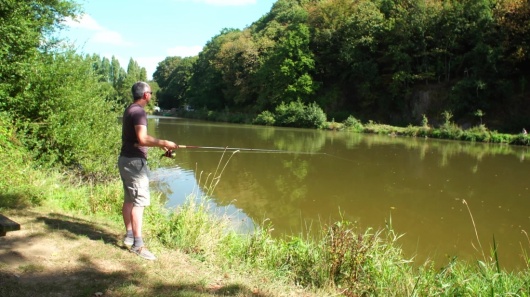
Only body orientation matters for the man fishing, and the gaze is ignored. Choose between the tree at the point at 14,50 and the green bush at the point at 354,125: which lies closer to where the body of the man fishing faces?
the green bush

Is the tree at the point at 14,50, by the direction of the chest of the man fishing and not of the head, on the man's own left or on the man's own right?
on the man's own left

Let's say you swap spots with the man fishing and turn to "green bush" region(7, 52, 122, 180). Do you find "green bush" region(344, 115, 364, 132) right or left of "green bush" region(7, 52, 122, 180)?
right

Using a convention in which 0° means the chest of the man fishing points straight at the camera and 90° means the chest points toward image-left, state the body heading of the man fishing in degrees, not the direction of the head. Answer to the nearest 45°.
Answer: approximately 270°

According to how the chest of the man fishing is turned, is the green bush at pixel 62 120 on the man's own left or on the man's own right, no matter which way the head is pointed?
on the man's own left

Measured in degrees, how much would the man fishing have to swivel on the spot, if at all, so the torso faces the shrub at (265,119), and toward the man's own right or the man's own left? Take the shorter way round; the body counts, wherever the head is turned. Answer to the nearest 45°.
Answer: approximately 90° to the man's own left

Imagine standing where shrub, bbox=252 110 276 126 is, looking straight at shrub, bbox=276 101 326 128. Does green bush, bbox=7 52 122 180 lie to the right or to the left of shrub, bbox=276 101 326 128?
right

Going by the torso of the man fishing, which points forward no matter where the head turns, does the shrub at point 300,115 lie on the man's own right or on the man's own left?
on the man's own left

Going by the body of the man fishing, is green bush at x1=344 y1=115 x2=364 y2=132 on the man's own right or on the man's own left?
on the man's own left

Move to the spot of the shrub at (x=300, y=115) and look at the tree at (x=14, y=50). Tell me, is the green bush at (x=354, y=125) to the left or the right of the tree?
left

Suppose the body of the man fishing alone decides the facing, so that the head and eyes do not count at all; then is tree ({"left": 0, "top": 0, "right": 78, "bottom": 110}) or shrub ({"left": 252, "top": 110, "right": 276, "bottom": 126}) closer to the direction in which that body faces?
the shrub
